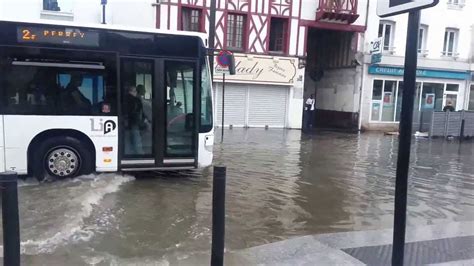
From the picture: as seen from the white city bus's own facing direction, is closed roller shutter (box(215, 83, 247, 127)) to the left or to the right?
on its left

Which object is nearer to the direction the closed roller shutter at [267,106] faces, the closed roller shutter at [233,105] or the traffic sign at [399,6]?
the traffic sign

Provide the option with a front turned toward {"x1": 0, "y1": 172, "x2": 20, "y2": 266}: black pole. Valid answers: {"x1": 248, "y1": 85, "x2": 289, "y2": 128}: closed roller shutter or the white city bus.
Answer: the closed roller shutter

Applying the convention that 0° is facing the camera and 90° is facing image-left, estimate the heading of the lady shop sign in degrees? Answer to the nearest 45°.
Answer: approximately 0°

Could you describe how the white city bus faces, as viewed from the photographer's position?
facing to the right of the viewer

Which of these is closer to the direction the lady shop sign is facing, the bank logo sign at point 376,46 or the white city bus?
the white city bus

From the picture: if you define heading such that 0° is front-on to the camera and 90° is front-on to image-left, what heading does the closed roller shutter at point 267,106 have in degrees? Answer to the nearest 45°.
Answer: approximately 0°

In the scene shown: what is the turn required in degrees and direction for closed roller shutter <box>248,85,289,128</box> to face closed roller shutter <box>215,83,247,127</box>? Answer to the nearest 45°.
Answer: approximately 90° to its right

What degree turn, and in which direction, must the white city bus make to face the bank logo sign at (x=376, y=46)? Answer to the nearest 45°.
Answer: approximately 45° to its left

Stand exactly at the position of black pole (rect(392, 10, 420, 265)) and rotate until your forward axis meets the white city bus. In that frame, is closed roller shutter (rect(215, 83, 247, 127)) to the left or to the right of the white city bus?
right
